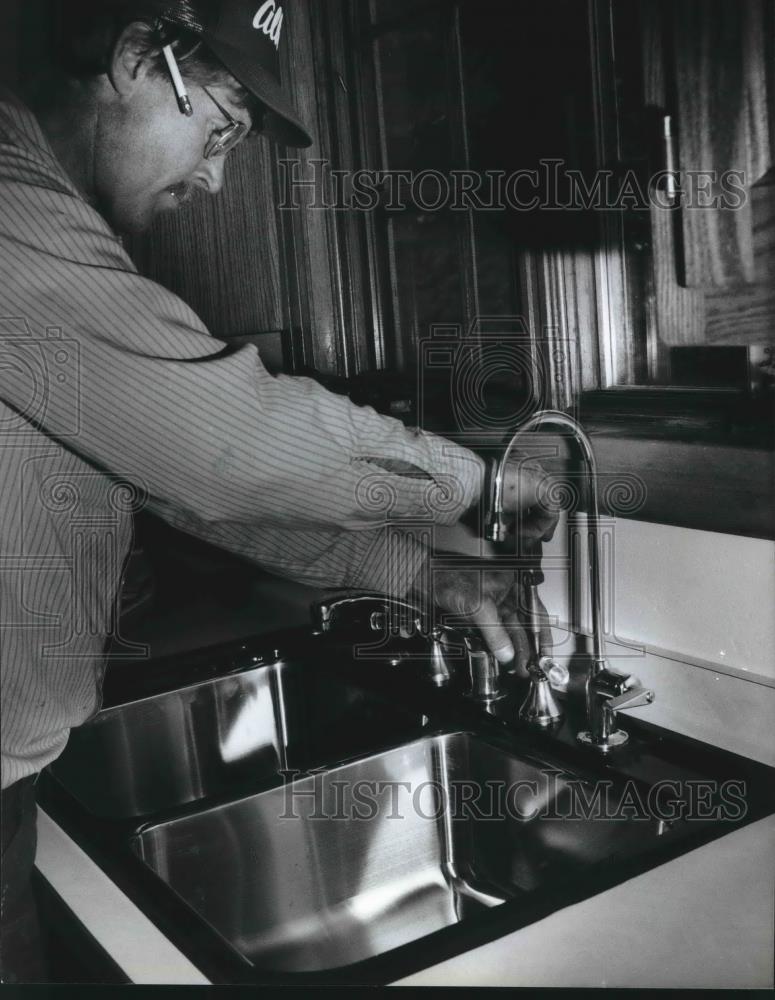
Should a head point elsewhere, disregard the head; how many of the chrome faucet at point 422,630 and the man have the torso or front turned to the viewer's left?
1

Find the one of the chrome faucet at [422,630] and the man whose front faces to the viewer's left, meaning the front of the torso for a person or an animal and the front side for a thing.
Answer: the chrome faucet

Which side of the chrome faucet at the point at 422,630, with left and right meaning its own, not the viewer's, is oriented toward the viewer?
left

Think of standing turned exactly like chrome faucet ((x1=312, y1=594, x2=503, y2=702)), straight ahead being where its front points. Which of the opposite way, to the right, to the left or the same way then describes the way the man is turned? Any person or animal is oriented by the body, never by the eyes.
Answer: the opposite way

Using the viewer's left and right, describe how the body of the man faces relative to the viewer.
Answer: facing to the right of the viewer

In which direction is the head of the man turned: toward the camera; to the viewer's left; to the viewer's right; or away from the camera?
to the viewer's right

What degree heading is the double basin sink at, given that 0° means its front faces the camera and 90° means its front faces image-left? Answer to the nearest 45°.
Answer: approximately 45°
